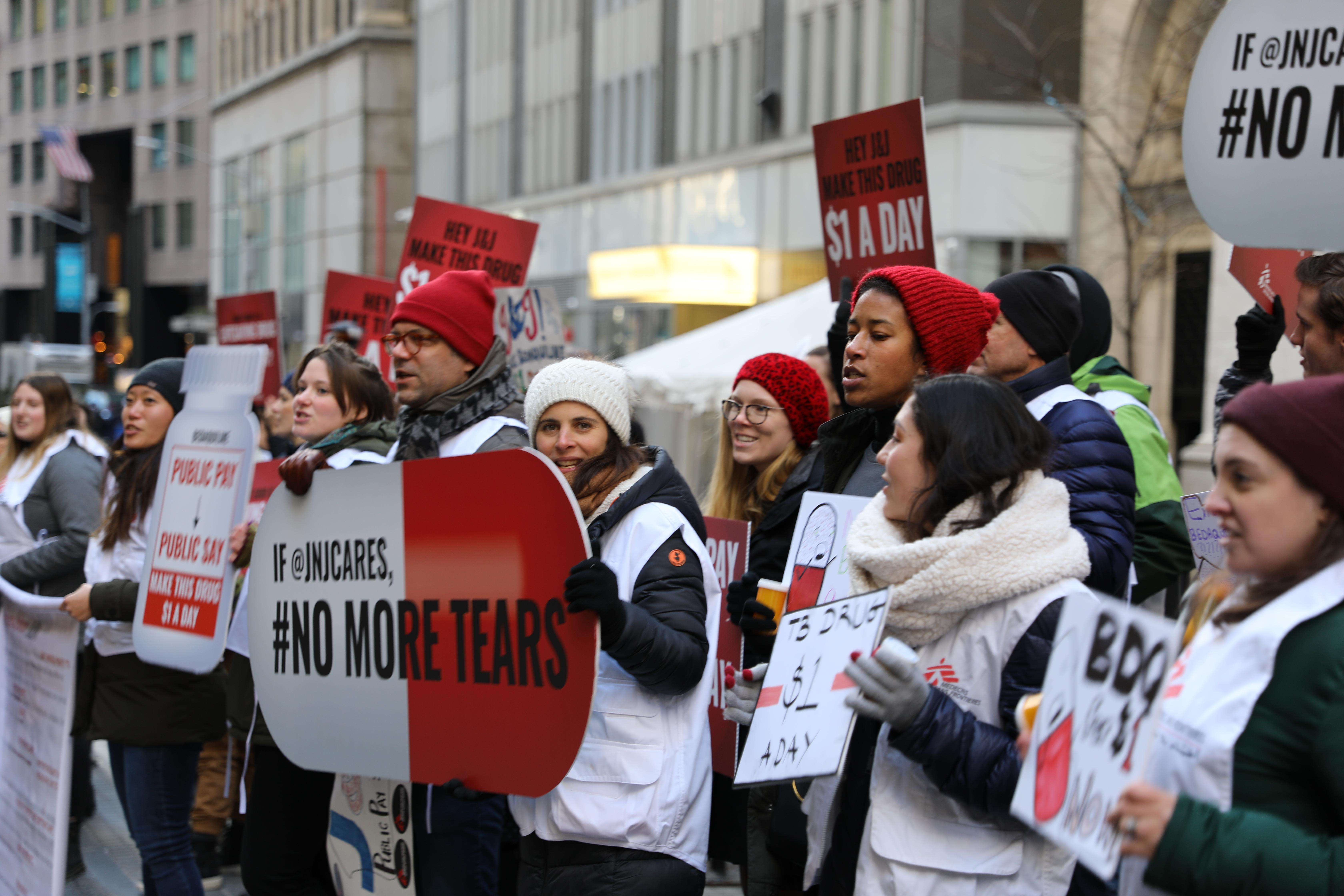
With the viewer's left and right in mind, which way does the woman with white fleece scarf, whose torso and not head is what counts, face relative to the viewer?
facing to the left of the viewer

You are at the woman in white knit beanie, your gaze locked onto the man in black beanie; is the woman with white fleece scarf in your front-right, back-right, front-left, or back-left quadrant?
front-right

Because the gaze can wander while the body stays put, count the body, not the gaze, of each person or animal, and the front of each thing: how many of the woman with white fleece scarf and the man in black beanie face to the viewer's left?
2

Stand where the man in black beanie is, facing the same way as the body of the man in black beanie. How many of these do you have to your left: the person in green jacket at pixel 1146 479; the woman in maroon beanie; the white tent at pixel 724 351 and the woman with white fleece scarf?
2

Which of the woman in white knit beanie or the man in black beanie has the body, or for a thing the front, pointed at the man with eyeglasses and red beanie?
the man in black beanie

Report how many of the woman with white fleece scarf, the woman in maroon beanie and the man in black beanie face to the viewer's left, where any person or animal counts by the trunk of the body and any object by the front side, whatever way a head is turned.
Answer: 3

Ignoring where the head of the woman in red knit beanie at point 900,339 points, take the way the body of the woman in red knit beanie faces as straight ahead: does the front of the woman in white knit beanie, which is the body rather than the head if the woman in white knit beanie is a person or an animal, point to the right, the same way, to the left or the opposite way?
the same way

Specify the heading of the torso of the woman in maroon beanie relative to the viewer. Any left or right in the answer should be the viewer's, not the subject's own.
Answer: facing to the left of the viewer

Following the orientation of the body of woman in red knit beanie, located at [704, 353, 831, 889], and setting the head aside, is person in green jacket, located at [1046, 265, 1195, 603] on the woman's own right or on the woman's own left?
on the woman's own left

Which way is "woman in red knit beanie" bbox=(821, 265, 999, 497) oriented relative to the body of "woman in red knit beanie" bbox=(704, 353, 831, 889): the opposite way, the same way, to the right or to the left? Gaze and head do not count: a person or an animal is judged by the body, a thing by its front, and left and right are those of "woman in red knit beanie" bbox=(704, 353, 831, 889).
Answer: the same way

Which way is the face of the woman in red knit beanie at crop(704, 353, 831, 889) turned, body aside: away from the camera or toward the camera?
toward the camera

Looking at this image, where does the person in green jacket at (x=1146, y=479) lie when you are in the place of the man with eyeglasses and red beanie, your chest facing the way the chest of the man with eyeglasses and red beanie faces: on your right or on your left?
on your left

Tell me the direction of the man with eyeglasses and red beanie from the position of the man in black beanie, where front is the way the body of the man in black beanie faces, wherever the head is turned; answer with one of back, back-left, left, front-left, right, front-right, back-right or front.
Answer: front

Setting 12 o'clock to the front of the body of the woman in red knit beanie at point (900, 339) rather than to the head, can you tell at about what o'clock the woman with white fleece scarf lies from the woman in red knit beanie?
The woman with white fleece scarf is roughly at 10 o'clock from the woman in red knit beanie.

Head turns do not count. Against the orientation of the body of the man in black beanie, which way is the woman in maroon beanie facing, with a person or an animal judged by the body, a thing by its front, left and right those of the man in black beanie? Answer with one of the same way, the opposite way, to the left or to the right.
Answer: the same way

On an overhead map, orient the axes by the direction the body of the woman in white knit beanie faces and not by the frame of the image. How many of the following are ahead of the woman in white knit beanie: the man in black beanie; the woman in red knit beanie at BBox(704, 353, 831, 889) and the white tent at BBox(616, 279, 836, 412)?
0

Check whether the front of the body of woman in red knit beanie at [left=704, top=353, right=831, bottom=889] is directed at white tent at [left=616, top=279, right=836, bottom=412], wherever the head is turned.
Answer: no

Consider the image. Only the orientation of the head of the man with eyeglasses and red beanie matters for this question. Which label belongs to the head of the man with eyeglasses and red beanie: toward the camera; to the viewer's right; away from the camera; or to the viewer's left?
to the viewer's left

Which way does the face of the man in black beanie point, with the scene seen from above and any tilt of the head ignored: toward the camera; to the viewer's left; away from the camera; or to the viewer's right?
to the viewer's left
